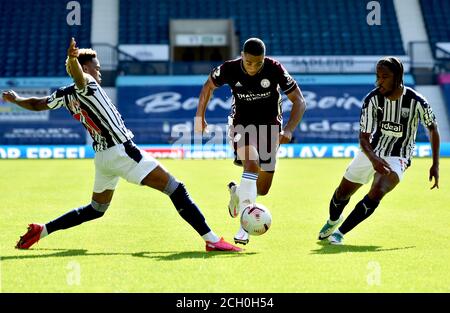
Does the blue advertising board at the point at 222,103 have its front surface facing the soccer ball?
yes

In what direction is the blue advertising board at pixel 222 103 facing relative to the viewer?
toward the camera
